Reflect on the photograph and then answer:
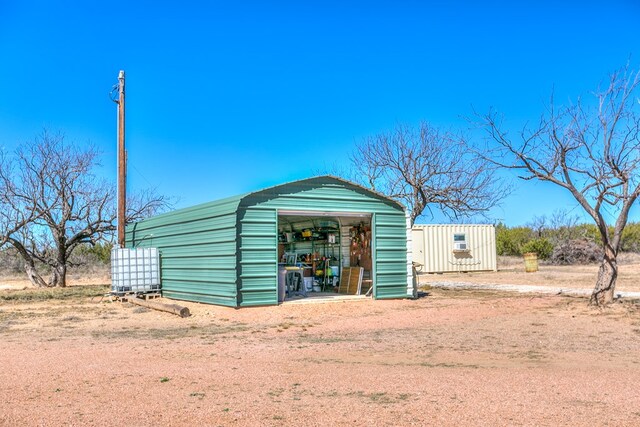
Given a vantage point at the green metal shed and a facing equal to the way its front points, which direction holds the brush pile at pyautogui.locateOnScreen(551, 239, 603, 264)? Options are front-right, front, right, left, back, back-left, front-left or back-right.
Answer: left

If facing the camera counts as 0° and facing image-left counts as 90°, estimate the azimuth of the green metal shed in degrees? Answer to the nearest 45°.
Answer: approximately 315°

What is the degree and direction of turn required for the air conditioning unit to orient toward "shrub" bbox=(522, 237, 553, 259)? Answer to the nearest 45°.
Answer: approximately 135° to its left

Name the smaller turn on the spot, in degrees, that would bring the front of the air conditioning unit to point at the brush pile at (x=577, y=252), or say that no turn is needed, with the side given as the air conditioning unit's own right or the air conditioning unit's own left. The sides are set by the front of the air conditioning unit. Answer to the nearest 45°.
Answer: approximately 135° to the air conditioning unit's own left

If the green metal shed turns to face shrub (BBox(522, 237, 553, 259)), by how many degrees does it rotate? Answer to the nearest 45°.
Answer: approximately 90° to its left

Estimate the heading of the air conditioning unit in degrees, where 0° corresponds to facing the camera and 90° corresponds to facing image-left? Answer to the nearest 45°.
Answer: approximately 0°

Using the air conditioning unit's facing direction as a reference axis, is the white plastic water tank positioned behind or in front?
in front

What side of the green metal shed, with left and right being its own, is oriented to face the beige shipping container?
left

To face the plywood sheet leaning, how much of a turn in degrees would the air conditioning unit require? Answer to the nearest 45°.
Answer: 0° — it already faces it

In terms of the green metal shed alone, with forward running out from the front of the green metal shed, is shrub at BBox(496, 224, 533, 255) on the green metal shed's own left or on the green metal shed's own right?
on the green metal shed's own left

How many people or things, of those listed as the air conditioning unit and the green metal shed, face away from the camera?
0
